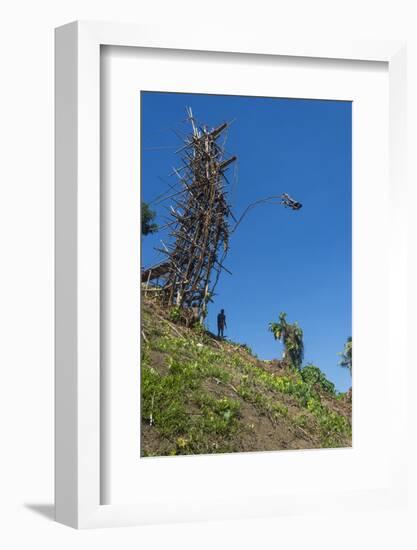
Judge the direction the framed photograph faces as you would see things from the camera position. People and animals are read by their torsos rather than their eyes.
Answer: facing the viewer and to the right of the viewer
